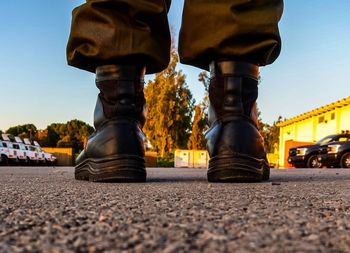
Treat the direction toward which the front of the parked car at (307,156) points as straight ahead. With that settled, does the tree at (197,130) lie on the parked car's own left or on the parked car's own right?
on the parked car's own right

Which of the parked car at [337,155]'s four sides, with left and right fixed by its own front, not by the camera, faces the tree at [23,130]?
front

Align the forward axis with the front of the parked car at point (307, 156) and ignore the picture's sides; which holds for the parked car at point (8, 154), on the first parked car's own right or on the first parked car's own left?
on the first parked car's own right

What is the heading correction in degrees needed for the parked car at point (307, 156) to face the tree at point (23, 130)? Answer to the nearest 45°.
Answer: approximately 90° to its right

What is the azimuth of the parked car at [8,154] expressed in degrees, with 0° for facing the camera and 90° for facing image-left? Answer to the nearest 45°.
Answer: approximately 315°

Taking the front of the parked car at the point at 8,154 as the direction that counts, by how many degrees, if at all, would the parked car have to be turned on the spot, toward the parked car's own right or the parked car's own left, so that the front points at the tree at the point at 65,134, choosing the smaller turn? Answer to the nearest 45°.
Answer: approximately 135° to the parked car's own left

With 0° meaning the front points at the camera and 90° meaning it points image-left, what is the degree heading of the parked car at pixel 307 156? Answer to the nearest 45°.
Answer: approximately 45°

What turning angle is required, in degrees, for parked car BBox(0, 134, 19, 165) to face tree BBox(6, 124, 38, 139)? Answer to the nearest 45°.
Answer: approximately 135° to its left

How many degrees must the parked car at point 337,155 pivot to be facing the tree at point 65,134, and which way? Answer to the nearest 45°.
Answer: approximately 90° to its right

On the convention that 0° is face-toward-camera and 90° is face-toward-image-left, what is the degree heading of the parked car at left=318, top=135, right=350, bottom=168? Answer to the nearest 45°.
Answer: approximately 45°
